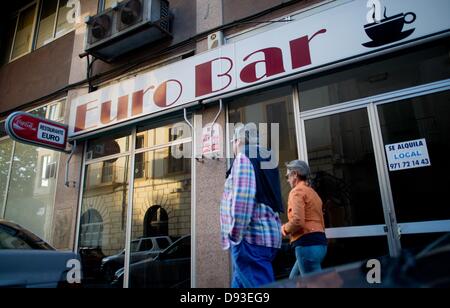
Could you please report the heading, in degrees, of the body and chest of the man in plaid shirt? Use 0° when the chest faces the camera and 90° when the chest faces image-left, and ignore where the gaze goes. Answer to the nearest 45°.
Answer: approximately 90°

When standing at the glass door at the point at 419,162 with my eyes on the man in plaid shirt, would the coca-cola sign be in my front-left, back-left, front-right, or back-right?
front-right

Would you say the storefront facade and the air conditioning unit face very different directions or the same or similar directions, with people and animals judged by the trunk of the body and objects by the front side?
same or similar directions

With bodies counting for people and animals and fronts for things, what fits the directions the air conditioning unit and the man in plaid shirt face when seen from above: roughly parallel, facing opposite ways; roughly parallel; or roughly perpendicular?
roughly perpendicular

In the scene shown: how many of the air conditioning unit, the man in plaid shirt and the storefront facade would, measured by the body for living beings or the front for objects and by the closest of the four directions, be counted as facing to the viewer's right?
0

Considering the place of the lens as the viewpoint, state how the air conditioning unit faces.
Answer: facing the viewer and to the left of the viewer

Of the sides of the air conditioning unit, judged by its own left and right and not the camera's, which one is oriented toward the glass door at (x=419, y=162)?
left

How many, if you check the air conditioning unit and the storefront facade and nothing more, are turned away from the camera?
0

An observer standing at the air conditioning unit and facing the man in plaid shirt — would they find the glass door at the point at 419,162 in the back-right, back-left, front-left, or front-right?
front-left

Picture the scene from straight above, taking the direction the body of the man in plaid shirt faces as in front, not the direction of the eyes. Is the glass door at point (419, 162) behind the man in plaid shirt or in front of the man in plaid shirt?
behind

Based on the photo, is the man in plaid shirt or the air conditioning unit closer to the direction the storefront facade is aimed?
the man in plaid shirt

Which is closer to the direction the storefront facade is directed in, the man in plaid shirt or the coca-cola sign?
the man in plaid shirt
